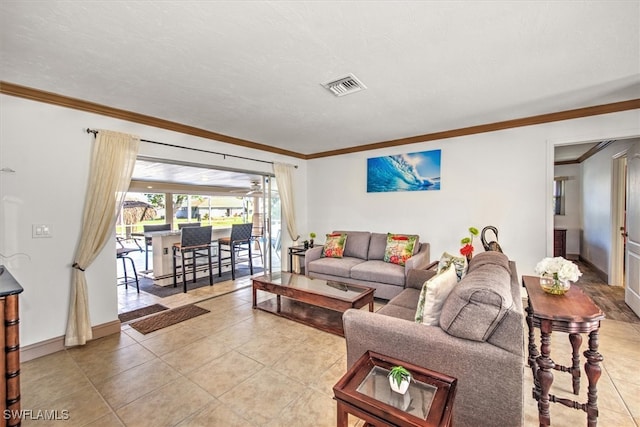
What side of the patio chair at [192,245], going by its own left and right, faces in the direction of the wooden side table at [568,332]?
back

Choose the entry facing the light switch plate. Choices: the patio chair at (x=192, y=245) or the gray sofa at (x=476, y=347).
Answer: the gray sofa

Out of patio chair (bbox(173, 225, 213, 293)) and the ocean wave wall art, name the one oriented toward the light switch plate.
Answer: the ocean wave wall art

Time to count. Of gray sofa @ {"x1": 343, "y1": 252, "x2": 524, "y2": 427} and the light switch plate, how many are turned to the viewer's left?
1

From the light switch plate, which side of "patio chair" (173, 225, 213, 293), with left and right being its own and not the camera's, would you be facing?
left

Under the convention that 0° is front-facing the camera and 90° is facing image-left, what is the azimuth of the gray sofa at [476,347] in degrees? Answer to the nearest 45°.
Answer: approximately 90°

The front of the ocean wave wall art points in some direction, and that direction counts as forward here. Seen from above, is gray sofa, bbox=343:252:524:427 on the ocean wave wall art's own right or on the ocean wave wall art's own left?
on the ocean wave wall art's own left

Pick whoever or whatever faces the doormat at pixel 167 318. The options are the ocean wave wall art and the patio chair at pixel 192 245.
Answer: the ocean wave wall art

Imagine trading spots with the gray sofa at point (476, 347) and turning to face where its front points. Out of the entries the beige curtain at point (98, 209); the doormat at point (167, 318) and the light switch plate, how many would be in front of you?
3

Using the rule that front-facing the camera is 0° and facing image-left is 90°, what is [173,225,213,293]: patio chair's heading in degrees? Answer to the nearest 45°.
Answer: approximately 135°

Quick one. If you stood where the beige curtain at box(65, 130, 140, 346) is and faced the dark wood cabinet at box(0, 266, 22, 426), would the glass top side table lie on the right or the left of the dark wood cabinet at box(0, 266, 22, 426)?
left
